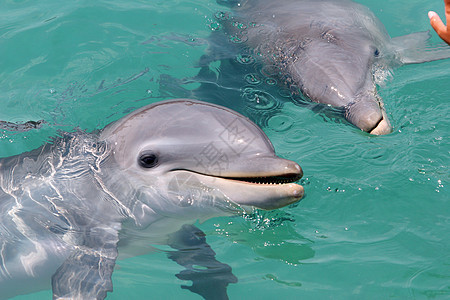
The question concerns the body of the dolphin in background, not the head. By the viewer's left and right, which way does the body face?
facing the viewer and to the right of the viewer

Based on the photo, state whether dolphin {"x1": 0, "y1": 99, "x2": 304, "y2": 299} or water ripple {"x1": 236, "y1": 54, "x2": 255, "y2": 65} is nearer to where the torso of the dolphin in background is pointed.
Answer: the dolphin

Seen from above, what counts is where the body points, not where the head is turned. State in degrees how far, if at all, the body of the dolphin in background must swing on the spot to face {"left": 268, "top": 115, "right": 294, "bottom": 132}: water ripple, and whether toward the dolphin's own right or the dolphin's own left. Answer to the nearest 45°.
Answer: approximately 90° to the dolphin's own right

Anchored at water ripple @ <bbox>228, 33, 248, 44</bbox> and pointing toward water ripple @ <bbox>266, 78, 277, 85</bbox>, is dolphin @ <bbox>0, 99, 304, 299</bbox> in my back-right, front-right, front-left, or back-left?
front-right

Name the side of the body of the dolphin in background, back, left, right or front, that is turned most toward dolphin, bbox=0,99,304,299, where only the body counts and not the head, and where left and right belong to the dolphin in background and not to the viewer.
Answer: right

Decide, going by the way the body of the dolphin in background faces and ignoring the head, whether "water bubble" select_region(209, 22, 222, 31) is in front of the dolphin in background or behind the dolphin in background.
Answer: behind
